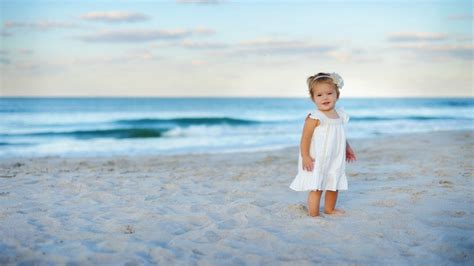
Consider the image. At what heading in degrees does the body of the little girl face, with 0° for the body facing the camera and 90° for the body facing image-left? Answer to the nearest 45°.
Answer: approximately 315°

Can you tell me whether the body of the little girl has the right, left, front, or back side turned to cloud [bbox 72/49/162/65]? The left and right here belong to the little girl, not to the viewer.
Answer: back
